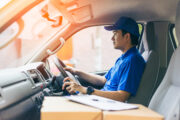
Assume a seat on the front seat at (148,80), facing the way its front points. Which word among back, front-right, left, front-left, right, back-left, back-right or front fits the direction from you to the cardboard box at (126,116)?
left

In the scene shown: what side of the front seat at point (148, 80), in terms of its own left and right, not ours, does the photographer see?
left
